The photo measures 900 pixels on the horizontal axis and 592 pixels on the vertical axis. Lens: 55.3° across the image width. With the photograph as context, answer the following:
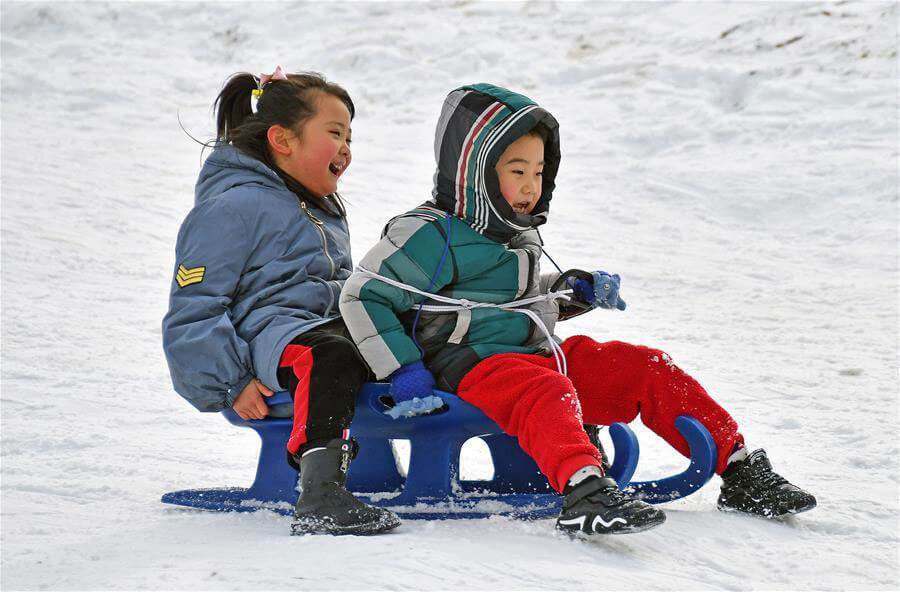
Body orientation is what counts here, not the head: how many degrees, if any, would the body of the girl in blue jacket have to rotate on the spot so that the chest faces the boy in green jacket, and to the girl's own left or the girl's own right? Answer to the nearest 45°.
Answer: approximately 45° to the girl's own right

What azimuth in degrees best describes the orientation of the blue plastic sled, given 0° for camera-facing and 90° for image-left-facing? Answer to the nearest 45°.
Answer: approximately 270°

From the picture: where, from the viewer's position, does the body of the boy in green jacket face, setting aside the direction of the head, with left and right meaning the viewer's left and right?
facing the viewer and to the right of the viewer

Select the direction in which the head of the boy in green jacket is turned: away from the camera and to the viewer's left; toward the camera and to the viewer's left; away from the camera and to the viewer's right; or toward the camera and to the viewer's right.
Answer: toward the camera and to the viewer's right

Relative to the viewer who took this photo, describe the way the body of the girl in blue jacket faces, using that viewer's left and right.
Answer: facing to the right of the viewer

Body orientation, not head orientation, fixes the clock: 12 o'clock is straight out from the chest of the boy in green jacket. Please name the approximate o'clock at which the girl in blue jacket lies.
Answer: The girl in blue jacket is roughly at 5 o'clock from the boy in green jacket.
